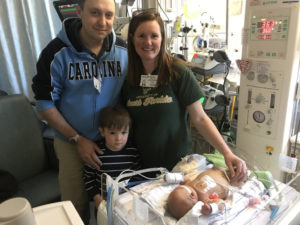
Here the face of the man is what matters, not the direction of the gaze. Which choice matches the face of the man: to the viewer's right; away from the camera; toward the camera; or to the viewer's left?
toward the camera

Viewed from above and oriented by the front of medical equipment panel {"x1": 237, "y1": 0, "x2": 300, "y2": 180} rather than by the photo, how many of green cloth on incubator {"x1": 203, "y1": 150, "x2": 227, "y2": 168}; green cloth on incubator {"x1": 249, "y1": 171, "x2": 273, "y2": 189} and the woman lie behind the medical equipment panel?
0

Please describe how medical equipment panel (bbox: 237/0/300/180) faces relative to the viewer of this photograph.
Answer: facing the viewer and to the left of the viewer

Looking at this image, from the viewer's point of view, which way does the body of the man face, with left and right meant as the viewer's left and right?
facing the viewer and to the right of the viewer

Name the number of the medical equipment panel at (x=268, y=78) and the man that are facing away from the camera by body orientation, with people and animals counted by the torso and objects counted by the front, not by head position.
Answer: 0

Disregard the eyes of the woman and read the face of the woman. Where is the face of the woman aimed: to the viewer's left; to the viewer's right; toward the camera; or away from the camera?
toward the camera

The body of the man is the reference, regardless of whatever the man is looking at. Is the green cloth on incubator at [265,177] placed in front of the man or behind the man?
in front

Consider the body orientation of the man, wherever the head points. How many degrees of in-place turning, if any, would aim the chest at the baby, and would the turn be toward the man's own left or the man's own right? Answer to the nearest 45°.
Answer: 0° — they already face them

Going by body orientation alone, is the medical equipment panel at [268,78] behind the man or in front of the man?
in front
